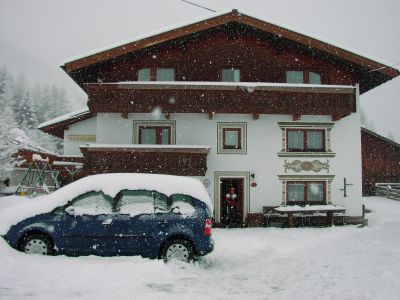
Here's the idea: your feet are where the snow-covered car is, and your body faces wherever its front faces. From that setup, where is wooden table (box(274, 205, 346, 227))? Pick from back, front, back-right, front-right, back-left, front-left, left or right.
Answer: back-right

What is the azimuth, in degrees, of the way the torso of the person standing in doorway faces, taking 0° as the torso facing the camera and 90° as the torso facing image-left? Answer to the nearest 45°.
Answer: approximately 0°

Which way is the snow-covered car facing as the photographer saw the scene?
facing to the left of the viewer

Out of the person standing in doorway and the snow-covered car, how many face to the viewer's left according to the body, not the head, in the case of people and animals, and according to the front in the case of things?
1

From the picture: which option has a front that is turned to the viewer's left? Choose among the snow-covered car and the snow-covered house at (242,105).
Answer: the snow-covered car

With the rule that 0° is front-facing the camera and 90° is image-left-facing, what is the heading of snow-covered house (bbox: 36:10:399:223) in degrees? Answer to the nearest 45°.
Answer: approximately 0°

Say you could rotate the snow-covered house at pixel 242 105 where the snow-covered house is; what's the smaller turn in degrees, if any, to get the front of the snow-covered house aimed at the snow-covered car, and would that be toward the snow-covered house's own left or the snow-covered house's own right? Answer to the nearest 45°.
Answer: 0° — it already faces it

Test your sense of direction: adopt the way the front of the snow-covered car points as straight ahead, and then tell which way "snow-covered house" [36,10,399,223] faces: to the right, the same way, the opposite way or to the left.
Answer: to the left

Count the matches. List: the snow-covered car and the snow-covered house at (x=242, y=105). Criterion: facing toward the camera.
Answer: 1

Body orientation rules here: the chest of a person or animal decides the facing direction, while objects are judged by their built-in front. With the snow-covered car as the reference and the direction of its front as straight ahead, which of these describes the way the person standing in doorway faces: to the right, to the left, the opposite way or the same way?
to the left
